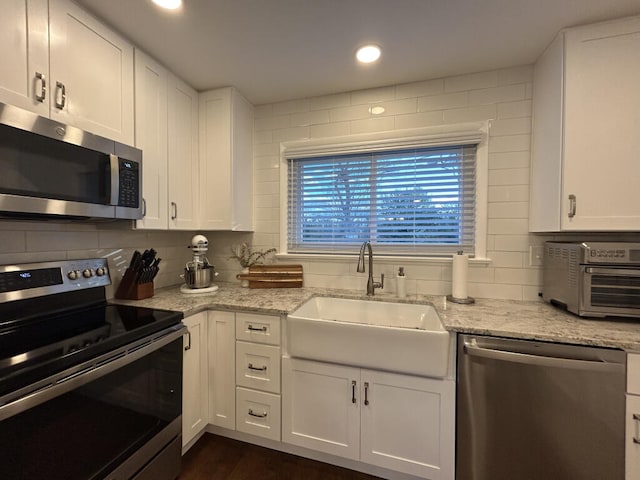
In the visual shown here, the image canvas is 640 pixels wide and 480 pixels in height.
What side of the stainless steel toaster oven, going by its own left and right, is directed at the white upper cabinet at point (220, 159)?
right

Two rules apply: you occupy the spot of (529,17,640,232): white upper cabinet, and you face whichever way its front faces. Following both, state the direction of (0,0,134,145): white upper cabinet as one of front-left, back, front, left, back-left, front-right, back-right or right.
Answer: front-right

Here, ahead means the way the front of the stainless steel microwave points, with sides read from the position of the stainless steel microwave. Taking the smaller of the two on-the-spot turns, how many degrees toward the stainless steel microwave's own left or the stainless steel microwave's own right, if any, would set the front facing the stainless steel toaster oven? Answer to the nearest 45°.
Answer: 0° — it already faces it

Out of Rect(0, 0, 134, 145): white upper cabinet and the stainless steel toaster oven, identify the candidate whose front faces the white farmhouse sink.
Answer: the white upper cabinet

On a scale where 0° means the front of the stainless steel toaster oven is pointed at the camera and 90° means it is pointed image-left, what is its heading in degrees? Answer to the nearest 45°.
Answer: approximately 315°

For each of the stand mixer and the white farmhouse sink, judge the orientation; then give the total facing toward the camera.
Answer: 2

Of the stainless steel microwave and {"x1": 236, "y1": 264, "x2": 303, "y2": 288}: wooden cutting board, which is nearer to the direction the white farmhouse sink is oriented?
the stainless steel microwave

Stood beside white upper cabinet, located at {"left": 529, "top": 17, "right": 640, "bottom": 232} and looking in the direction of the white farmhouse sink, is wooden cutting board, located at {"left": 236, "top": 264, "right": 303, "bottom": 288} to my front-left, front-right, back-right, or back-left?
front-right

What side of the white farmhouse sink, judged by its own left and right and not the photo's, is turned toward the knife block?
right

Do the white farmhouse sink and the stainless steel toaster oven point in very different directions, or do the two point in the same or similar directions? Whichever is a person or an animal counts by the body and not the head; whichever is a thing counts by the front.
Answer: same or similar directions

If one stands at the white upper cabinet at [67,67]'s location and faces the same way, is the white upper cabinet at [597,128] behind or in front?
in front

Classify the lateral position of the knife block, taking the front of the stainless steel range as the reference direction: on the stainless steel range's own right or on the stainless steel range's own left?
on the stainless steel range's own left

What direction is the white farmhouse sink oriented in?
toward the camera

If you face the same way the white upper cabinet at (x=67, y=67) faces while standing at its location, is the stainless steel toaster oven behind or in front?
in front

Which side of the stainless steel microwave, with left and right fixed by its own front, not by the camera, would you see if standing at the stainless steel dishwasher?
front
